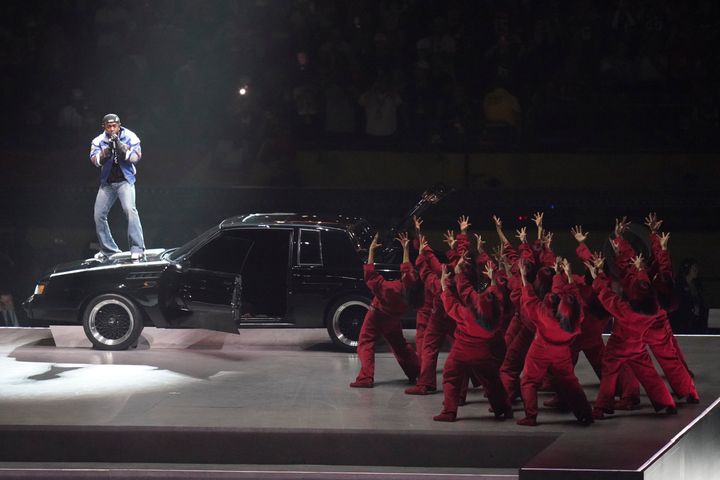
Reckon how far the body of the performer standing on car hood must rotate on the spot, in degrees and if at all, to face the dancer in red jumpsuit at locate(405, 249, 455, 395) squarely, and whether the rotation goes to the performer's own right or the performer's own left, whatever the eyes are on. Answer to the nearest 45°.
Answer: approximately 45° to the performer's own left

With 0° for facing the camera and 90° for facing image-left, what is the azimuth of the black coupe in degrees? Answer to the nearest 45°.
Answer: approximately 90°

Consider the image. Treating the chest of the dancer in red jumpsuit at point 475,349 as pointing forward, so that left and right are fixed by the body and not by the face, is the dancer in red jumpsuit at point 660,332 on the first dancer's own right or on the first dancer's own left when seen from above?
on the first dancer's own right

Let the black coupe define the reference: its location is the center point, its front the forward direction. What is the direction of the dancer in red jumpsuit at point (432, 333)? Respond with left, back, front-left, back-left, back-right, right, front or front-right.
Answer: back-left

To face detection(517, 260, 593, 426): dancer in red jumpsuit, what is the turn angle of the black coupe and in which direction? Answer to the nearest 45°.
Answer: approximately 135° to its left

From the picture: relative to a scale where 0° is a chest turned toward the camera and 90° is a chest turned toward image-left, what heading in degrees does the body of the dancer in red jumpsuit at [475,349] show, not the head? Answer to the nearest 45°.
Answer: approximately 135°

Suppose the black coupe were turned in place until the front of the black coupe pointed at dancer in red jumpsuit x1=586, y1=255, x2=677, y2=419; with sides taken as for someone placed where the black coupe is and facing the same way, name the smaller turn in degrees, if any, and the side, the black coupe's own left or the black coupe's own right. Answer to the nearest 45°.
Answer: approximately 135° to the black coupe's own left

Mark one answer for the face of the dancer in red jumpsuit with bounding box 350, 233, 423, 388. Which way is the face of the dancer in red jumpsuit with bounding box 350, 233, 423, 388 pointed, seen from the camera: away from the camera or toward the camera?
away from the camera
